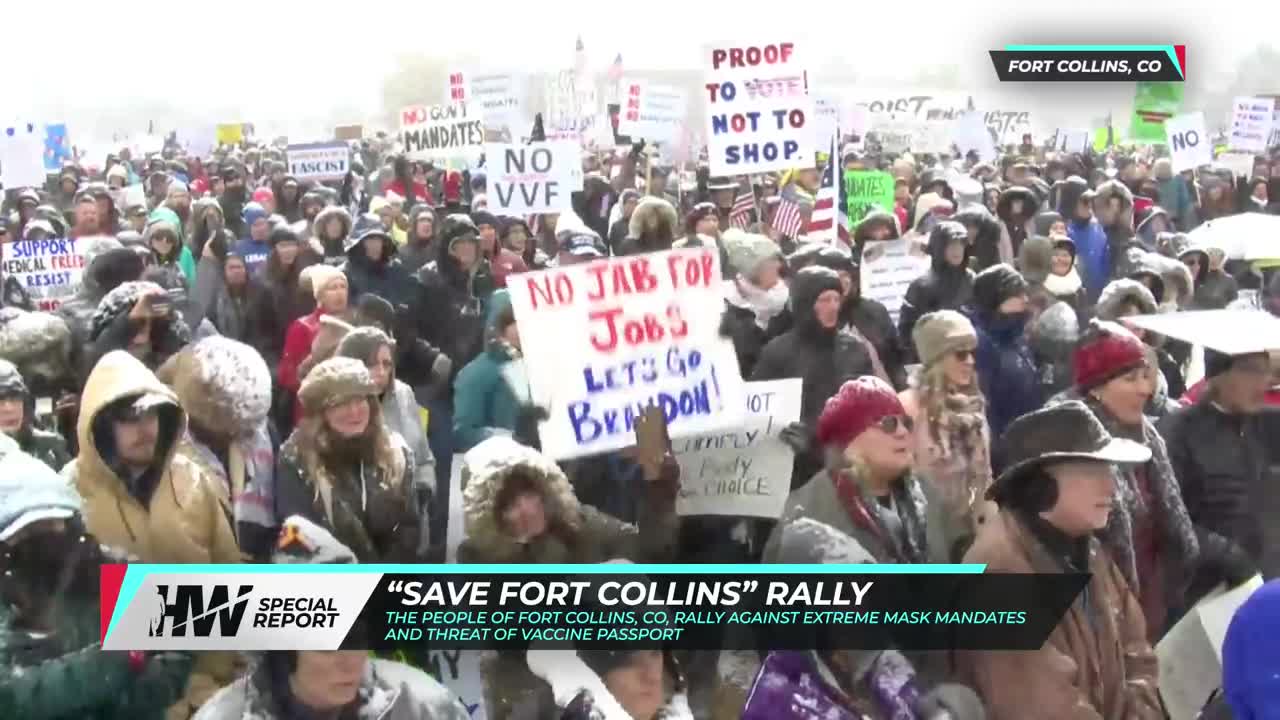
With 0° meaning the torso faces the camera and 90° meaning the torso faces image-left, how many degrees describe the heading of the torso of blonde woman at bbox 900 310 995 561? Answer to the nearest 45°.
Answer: approximately 315°

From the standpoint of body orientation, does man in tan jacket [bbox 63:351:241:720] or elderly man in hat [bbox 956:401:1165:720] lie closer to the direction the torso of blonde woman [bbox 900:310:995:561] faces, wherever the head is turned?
the elderly man in hat

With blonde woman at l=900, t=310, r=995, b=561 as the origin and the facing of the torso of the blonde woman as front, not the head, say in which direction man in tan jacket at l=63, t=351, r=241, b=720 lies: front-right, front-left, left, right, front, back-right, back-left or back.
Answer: right

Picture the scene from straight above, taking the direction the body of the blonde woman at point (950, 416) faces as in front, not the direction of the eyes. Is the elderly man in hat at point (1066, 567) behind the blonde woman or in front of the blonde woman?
in front
